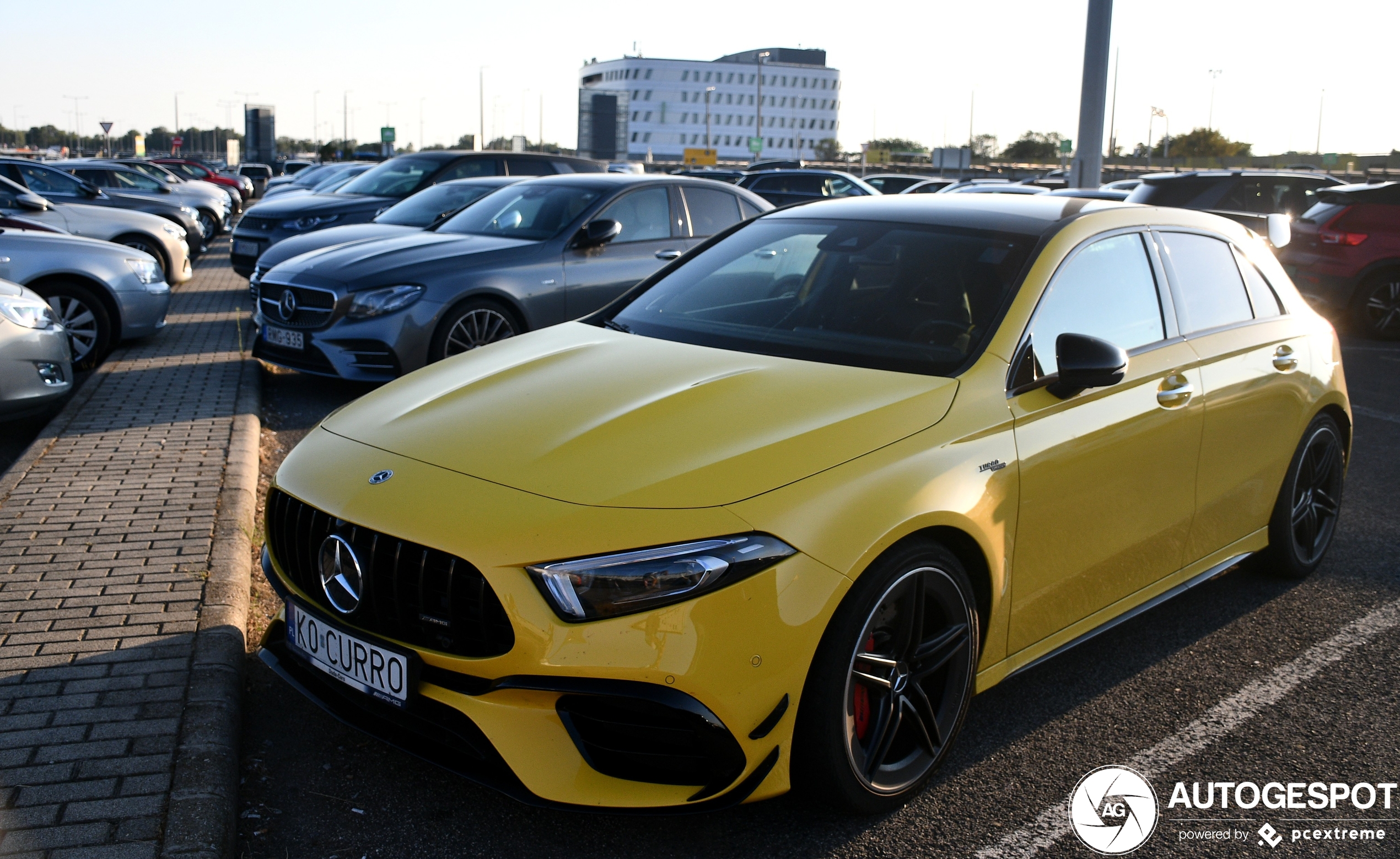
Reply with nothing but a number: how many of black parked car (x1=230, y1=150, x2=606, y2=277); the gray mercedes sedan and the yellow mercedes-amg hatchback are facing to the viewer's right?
0

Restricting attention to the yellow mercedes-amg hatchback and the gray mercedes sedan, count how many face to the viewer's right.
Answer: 0

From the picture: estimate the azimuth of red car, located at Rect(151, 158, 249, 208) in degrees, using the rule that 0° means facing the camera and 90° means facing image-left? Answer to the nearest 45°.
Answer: approximately 315°

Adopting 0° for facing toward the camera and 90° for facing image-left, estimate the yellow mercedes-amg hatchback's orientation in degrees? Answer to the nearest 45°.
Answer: approximately 45°

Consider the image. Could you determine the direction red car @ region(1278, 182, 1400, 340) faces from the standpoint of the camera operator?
facing away from the viewer and to the right of the viewer

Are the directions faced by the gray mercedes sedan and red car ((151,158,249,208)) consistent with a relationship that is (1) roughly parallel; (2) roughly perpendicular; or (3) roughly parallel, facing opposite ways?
roughly perpendicular

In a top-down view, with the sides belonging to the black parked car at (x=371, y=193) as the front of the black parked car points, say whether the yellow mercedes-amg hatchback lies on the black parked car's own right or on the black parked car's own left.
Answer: on the black parked car's own left

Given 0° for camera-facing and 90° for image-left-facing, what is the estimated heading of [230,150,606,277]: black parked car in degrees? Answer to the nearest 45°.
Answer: approximately 45°

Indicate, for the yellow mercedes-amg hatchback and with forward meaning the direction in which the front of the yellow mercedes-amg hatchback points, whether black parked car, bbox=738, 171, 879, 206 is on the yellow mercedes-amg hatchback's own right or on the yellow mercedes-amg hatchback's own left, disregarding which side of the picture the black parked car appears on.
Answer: on the yellow mercedes-amg hatchback's own right

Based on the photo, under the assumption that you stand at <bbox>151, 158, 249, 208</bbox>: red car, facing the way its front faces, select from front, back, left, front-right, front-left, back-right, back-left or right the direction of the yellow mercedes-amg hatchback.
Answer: front-right

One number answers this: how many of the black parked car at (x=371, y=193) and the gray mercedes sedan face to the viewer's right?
0

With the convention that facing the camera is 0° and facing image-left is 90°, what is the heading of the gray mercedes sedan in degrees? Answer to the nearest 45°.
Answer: approximately 45°

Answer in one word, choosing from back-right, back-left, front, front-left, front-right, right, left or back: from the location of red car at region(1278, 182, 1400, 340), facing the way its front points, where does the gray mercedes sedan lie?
back

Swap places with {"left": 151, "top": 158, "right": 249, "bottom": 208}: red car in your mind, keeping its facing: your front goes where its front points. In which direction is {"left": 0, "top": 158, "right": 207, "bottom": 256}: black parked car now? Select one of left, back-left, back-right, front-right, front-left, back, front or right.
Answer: front-right
